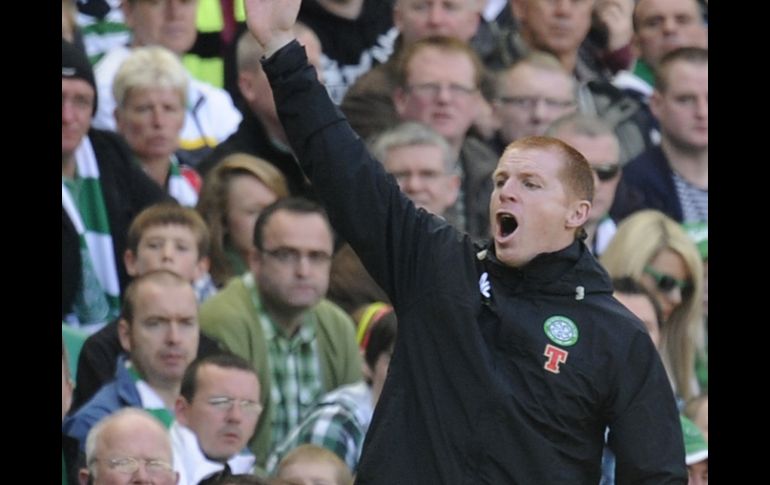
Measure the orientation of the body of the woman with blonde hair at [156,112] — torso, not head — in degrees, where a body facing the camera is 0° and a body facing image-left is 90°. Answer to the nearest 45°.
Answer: approximately 0°

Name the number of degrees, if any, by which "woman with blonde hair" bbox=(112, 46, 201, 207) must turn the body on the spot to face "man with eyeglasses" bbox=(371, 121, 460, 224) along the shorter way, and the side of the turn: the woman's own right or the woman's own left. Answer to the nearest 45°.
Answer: approximately 90° to the woman's own left

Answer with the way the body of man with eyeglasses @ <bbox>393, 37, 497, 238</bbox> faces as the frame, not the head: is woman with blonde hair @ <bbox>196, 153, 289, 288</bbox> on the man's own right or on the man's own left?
on the man's own right

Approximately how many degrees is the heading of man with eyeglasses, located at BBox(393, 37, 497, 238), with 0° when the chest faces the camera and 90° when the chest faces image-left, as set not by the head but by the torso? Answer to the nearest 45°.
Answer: approximately 0°

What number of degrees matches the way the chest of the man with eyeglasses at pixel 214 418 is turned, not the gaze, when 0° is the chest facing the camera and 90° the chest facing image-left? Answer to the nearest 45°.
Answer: approximately 315°

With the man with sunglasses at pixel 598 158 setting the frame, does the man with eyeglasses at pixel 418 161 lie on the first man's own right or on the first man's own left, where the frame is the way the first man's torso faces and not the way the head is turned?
on the first man's own right

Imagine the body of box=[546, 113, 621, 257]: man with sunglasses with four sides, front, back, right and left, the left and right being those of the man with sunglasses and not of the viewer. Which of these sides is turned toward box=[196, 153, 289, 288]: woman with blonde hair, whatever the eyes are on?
right
